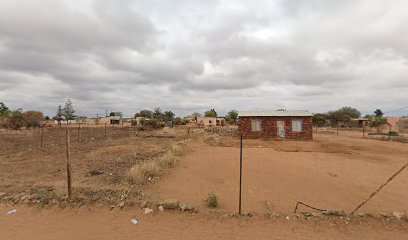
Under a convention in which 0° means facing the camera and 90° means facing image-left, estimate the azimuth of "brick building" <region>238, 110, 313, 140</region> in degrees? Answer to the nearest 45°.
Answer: approximately 0°

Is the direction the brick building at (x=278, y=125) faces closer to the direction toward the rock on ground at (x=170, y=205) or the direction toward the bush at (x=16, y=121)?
the rock on ground

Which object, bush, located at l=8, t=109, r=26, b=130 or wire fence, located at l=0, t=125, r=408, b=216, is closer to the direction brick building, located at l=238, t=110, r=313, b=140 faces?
the wire fence

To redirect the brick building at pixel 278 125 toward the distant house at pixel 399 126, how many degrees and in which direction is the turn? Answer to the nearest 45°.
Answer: approximately 135° to its left

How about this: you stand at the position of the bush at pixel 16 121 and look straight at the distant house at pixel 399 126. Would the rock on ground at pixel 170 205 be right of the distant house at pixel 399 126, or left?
right

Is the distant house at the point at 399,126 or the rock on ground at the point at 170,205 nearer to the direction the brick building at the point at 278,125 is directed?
the rock on ground

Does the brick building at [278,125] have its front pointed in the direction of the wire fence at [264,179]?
yes

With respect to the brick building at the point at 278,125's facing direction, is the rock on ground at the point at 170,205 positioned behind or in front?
in front

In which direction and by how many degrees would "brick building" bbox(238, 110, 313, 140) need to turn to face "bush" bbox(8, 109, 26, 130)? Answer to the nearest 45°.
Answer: approximately 90° to its right

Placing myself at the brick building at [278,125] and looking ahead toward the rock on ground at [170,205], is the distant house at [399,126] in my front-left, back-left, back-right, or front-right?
back-left

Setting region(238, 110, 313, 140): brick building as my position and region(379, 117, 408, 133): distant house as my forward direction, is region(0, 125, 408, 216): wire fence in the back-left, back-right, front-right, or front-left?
back-right

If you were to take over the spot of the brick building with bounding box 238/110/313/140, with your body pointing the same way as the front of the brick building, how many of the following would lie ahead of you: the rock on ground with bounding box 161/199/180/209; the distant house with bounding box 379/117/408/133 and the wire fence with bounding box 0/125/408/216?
2
